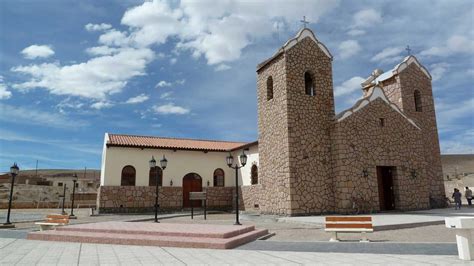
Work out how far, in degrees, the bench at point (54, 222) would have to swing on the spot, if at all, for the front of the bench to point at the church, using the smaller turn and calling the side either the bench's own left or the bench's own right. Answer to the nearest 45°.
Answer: approximately 135° to the bench's own left

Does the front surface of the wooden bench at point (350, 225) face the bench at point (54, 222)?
no

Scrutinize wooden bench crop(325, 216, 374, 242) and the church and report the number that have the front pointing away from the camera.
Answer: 0

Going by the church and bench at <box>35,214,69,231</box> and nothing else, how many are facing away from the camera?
0

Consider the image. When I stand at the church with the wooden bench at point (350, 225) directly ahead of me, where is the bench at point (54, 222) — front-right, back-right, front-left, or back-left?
front-right

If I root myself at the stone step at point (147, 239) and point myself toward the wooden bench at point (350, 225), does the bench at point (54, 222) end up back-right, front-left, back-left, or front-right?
back-left

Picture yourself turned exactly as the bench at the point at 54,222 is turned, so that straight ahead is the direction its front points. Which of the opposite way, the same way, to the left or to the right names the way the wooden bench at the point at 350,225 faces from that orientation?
the same way

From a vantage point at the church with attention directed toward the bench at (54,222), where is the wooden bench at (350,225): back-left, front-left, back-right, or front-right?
front-left

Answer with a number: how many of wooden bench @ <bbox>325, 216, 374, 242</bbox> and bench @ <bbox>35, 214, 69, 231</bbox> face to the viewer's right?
0

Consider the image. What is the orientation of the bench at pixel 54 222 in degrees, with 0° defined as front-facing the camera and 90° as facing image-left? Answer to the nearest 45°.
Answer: approximately 45°

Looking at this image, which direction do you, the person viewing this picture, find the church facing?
facing the viewer and to the right of the viewer

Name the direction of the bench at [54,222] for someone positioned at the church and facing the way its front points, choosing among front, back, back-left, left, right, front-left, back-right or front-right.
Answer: right

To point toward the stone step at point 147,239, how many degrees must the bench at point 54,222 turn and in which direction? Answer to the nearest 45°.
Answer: approximately 90° to its left

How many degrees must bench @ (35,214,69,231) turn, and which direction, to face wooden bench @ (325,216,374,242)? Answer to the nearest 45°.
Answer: approximately 90° to its left

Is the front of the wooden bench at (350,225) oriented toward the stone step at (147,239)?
no

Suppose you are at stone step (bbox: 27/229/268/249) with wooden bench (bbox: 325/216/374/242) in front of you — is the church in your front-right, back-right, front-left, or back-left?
front-left

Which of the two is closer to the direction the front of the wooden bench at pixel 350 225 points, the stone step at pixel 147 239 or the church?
the stone step

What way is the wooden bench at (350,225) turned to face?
toward the camera
